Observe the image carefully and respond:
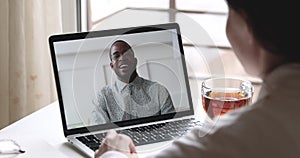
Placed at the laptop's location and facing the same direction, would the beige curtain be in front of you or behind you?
behind

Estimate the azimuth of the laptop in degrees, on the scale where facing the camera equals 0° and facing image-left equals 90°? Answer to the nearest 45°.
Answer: approximately 315°
